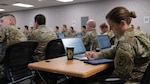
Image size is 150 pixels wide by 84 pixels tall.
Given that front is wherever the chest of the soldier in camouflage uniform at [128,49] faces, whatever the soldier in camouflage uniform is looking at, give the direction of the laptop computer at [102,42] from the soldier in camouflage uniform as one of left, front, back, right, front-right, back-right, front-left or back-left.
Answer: right

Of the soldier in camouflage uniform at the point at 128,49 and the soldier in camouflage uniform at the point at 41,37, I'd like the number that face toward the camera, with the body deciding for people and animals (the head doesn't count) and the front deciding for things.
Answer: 0

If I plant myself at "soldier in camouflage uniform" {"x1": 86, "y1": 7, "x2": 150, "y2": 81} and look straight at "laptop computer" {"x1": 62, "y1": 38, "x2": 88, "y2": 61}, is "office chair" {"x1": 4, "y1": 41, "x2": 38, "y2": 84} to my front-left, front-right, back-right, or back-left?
front-left

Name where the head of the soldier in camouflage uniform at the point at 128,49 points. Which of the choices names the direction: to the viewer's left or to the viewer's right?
to the viewer's left

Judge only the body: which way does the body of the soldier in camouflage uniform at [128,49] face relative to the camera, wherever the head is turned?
to the viewer's left

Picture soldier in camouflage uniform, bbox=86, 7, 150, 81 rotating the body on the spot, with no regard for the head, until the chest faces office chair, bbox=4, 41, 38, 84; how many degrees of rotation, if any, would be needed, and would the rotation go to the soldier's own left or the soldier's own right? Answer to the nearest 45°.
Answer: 0° — they already face it

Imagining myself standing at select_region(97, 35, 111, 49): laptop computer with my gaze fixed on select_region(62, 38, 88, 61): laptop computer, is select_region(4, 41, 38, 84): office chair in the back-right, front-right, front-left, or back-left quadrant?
front-right
